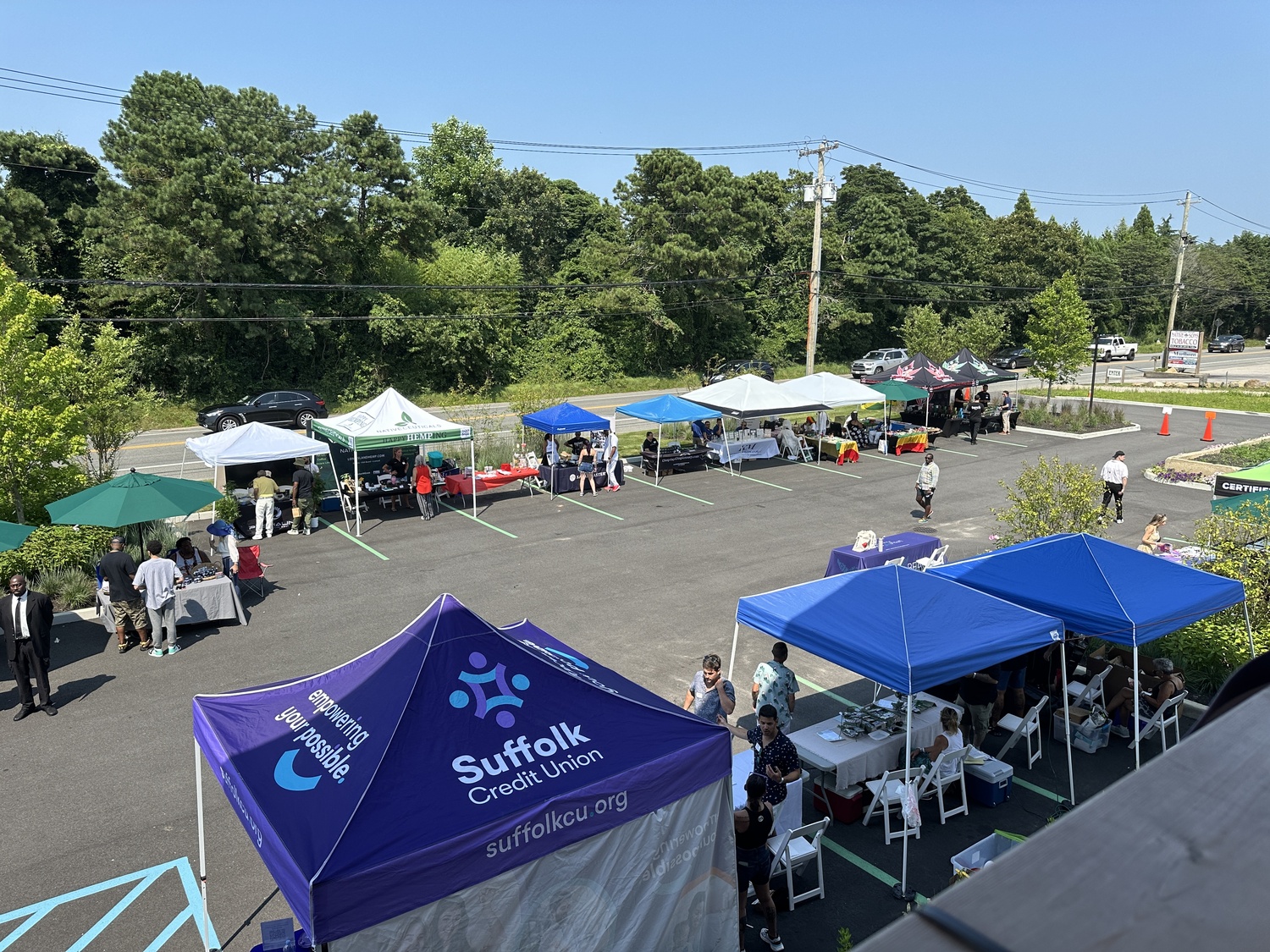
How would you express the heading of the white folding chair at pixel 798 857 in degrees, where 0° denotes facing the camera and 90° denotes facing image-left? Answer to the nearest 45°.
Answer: approximately 135°

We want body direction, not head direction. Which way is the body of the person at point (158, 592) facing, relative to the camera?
away from the camera

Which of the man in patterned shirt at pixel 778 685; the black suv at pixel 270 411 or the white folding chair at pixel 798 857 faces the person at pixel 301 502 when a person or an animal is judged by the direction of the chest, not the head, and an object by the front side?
the white folding chair

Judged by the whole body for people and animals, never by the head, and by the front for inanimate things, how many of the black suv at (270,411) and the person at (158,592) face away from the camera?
1

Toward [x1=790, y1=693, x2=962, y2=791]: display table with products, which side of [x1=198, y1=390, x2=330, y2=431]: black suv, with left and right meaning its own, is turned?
left

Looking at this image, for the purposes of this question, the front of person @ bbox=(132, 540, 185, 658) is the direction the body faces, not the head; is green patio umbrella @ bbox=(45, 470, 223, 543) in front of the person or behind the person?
in front

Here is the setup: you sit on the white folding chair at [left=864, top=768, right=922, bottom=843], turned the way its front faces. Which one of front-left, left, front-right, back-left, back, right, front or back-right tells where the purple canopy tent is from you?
left

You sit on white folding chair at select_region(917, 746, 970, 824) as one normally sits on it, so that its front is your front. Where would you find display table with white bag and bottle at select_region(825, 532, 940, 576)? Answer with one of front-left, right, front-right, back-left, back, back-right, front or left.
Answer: front-right

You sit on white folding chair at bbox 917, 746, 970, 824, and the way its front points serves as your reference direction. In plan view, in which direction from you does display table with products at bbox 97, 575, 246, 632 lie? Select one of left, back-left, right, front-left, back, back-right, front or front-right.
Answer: front-left

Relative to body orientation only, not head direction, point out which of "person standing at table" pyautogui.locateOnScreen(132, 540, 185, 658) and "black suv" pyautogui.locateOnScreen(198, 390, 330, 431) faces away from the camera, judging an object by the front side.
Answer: the person standing at table

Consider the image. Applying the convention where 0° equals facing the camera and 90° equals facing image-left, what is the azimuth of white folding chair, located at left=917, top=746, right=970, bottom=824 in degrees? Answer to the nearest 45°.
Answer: approximately 135°

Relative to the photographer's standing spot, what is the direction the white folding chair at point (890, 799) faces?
facing away from the viewer and to the left of the viewer

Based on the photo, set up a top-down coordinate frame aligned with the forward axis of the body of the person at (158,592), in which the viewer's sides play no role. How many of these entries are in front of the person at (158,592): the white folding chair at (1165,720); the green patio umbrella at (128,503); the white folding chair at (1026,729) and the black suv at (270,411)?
2

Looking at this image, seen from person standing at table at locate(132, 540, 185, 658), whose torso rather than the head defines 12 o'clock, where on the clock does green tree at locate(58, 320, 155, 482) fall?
The green tree is roughly at 12 o'clock from the person standing at table.

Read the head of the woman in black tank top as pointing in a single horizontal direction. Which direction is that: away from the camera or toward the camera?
away from the camera

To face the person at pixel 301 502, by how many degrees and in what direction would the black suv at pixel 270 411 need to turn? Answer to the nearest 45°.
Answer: approximately 90° to its left
